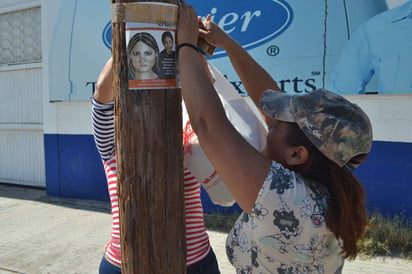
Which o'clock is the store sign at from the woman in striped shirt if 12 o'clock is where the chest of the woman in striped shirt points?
The store sign is roughly at 7 o'clock from the woman in striped shirt.

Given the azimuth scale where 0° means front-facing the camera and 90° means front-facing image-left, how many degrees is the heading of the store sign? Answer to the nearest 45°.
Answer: approximately 0°

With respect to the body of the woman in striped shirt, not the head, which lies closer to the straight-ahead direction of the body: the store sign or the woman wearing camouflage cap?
the woman wearing camouflage cap

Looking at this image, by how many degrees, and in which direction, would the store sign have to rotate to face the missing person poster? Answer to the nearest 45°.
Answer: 0° — it already faces it

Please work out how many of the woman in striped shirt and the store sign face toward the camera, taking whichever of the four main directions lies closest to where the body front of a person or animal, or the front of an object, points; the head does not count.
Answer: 2

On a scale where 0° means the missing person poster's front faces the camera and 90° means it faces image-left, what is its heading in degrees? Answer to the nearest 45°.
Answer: approximately 0°

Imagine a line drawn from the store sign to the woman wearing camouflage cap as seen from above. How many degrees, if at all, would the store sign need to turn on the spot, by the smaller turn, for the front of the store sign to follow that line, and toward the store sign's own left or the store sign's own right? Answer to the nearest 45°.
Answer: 0° — it already faces them

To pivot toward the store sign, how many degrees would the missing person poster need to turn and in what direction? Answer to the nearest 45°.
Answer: approximately 135° to its left
